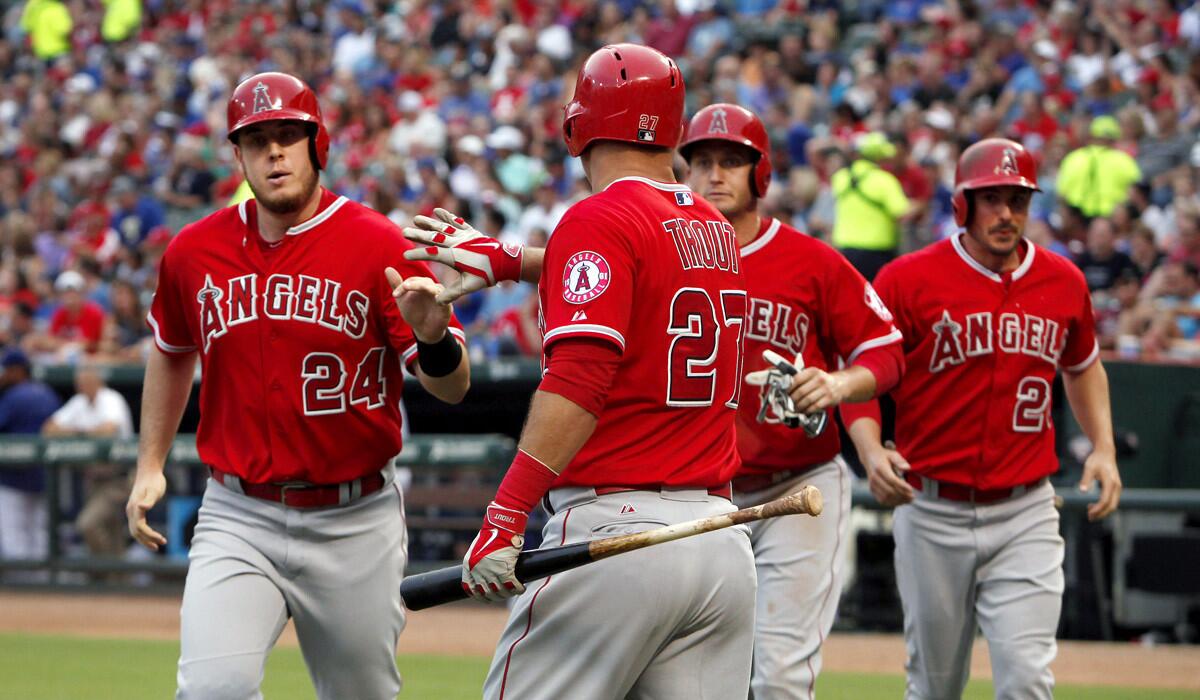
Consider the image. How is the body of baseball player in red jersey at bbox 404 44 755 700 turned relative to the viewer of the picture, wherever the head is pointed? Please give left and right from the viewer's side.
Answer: facing away from the viewer and to the left of the viewer

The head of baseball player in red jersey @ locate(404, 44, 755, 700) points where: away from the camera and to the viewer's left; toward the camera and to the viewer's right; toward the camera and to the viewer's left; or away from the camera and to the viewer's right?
away from the camera and to the viewer's left

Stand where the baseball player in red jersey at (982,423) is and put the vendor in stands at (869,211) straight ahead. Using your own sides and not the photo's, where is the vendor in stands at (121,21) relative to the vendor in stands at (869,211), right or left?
left

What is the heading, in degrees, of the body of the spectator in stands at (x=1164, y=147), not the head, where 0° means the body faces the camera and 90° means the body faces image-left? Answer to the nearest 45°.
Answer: approximately 0°

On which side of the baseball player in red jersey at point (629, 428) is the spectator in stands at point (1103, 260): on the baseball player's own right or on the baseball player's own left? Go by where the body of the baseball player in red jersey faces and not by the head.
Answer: on the baseball player's own right

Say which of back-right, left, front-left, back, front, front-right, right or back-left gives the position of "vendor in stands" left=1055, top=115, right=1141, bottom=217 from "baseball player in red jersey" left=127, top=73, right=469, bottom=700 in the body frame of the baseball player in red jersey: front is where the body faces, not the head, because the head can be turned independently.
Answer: back-left
